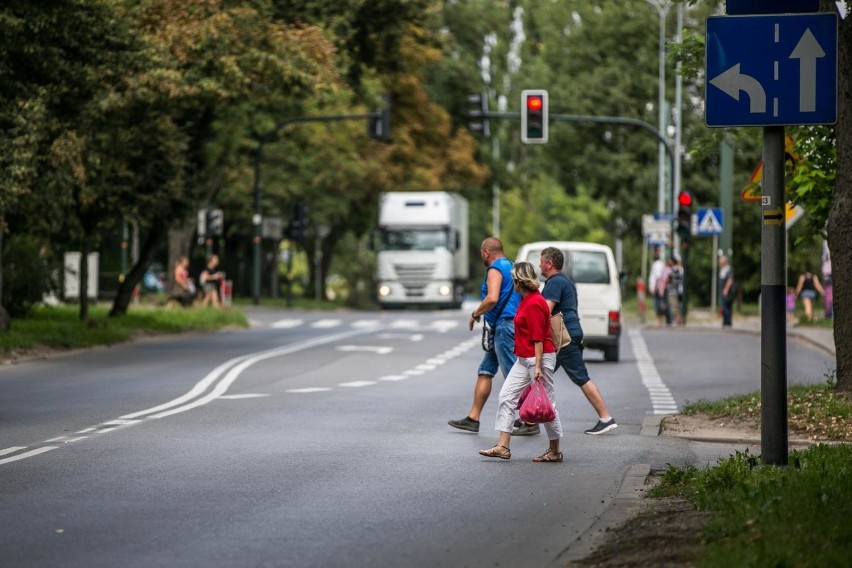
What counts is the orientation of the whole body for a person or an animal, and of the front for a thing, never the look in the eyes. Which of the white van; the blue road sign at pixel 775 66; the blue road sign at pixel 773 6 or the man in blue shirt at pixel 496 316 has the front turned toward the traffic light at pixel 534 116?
the white van

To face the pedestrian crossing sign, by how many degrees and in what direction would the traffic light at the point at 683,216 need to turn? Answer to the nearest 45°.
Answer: approximately 135° to its left

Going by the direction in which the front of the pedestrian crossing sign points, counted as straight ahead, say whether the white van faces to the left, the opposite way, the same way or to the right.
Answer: the opposite way

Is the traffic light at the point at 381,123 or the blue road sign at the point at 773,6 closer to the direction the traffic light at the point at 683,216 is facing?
the blue road sign

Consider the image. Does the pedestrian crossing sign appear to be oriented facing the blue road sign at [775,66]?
yes

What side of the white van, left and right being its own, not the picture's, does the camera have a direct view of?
back

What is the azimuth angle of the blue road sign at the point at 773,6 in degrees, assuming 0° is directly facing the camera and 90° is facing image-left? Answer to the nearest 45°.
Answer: approximately 0°

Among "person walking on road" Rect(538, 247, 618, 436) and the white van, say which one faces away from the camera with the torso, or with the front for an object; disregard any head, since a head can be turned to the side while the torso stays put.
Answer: the white van
